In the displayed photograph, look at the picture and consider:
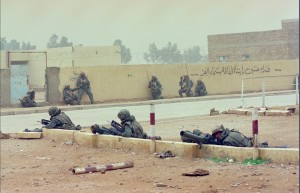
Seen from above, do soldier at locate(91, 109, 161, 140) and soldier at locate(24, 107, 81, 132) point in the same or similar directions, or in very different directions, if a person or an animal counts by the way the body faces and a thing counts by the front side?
same or similar directions

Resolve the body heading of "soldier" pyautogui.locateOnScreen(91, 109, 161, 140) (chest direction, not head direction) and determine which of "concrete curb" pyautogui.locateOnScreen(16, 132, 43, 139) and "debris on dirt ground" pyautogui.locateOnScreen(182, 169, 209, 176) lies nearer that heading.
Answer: the concrete curb

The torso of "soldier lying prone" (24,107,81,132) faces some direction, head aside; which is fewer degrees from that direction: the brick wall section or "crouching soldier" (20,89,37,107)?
the crouching soldier

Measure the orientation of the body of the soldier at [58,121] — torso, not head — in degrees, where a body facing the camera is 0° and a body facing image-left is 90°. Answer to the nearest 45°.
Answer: approximately 90°

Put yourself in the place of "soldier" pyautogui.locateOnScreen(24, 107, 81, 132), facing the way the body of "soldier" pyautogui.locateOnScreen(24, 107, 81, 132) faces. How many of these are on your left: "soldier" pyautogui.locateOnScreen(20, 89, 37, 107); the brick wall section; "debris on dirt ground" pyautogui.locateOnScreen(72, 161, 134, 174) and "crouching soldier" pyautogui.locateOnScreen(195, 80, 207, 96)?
1

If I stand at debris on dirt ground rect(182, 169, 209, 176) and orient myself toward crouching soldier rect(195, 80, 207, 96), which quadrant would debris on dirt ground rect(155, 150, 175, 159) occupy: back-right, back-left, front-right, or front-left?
front-left

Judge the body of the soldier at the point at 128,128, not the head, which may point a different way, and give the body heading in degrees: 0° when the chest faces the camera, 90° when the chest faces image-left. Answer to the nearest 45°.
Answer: approximately 90°

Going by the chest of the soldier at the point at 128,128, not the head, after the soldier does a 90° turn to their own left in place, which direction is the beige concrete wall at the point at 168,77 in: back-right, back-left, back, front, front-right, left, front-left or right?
back
